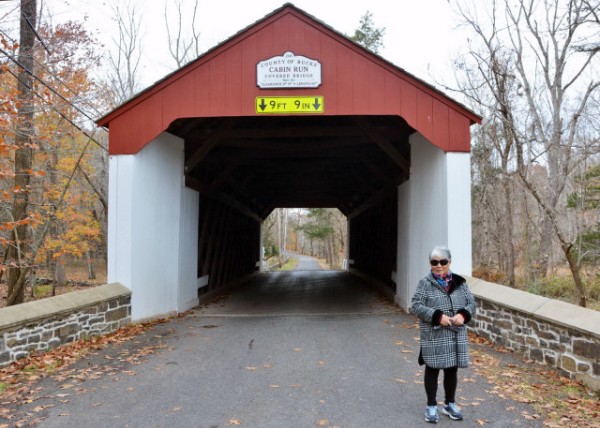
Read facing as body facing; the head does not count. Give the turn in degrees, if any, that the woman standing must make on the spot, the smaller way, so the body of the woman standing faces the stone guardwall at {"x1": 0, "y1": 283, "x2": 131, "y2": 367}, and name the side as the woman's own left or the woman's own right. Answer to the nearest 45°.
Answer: approximately 90° to the woman's own right

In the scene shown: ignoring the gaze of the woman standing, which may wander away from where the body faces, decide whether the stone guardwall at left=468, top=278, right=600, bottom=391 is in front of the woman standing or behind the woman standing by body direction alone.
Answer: behind

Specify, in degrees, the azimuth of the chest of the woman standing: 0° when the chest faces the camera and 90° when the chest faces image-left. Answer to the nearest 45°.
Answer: approximately 0°

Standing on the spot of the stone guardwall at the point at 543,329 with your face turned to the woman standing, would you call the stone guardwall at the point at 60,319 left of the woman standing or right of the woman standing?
right
